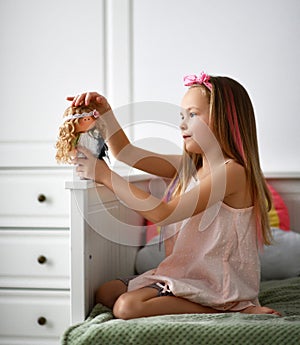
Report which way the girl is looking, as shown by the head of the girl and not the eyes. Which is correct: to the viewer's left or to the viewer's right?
to the viewer's left

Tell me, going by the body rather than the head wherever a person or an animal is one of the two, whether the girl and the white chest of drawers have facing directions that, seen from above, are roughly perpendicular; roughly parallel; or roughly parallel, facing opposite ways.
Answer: roughly perpendicular

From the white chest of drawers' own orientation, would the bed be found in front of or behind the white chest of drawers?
in front

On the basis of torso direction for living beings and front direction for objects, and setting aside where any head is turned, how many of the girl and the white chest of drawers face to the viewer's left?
1

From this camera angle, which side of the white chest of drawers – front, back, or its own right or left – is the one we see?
front

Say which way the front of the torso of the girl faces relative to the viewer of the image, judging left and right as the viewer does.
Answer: facing to the left of the viewer

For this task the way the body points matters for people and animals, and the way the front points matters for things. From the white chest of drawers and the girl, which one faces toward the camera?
the white chest of drawers

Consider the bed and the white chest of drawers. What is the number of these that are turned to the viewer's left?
0

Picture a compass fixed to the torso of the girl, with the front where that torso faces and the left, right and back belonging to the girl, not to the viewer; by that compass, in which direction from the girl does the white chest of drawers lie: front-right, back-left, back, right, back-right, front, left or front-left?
front-right
